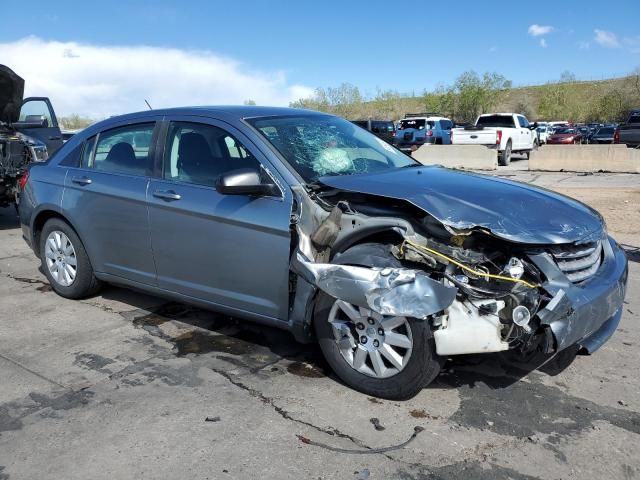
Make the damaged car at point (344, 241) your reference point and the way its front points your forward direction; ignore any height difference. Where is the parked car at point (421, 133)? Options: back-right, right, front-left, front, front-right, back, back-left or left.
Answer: back-left

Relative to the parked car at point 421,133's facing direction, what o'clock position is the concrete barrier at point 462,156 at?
The concrete barrier is roughly at 4 o'clock from the parked car.

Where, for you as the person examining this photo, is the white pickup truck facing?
facing away from the viewer and to the right of the viewer

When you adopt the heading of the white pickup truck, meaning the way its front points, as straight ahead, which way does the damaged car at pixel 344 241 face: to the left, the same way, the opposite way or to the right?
to the right

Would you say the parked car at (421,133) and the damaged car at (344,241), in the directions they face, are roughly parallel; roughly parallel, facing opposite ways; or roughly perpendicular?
roughly perpendicular

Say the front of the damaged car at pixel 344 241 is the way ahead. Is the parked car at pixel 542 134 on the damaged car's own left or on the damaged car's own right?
on the damaged car's own left

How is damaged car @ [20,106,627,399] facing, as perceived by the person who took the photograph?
facing the viewer and to the right of the viewer

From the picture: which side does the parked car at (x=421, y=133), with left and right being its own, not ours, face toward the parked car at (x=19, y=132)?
back

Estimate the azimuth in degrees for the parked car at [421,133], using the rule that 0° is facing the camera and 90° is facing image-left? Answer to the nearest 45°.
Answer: approximately 225°

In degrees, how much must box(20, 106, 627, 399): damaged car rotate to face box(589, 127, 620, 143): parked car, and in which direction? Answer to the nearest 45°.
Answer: approximately 90° to its left

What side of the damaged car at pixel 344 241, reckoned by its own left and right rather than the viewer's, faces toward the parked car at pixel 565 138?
left

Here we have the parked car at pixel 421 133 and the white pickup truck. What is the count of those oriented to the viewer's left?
0
